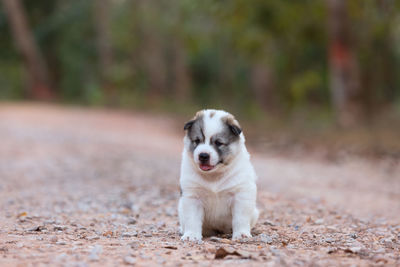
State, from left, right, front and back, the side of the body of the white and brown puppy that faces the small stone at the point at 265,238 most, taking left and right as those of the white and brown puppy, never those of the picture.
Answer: left

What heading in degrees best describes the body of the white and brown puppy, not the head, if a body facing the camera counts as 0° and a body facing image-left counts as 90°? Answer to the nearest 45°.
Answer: approximately 0°

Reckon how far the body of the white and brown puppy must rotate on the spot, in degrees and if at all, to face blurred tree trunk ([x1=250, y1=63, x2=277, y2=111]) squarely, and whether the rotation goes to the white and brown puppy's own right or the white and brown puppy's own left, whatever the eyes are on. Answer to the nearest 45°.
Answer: approximately 180°

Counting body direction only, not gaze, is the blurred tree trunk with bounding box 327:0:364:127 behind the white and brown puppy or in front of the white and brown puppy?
behind

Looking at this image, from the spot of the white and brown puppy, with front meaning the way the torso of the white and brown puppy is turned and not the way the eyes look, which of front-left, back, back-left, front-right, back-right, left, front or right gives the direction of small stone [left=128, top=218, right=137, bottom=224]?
back-right

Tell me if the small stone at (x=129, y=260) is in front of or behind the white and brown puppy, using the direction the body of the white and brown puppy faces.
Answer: in front

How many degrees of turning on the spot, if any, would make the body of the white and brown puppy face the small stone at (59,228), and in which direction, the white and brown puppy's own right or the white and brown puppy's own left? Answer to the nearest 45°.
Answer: approximately 90° to the white and brown puppy's own right

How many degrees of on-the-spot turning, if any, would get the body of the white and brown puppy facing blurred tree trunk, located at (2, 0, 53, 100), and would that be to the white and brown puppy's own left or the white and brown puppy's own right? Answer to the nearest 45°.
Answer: approximately 135° to the white and brown puppy's own right

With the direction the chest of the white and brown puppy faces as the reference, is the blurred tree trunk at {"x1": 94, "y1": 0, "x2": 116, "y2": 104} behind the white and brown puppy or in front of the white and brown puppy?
behind

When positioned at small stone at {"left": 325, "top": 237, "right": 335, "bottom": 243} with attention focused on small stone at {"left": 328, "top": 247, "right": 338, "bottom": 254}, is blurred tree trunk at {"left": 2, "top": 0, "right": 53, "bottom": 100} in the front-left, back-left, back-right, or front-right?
back-right

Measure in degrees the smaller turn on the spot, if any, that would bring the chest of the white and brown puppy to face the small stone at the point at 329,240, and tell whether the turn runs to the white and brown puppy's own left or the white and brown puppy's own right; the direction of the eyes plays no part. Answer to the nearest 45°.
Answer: approximately 90° to the white and brown puppy's own left

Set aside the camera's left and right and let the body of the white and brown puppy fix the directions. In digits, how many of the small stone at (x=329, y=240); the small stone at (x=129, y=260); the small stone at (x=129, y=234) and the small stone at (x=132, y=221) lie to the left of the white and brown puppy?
1

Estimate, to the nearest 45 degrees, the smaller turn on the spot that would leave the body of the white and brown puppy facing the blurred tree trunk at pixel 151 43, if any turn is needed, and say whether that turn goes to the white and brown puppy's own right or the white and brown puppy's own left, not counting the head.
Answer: approximately 180°
